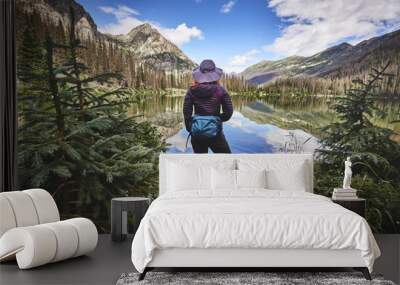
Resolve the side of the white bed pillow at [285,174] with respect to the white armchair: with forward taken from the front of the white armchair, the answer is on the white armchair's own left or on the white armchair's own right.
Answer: on the white armchair's own left

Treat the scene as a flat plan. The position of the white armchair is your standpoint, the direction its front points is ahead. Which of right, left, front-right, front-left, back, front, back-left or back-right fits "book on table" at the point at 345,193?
front-left

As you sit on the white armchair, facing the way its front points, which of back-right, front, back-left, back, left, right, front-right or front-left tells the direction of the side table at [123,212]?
left

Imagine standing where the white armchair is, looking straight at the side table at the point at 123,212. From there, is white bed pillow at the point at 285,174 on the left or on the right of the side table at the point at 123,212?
right

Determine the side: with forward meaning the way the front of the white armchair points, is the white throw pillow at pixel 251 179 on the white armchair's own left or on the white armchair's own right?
on the white armchair's own left

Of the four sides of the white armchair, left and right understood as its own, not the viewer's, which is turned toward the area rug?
front

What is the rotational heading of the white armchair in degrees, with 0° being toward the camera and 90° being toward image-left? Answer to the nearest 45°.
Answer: approximately 315°

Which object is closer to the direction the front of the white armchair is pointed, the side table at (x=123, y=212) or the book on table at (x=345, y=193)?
the book on table

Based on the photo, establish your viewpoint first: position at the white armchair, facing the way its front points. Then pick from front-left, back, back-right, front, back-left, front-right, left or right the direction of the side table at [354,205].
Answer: front-left
